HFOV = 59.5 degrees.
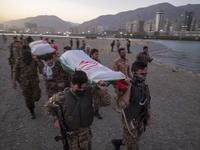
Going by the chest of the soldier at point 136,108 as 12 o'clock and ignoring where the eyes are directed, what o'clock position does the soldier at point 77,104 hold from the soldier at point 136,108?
the soldier at point 77,104 is roughly at 3 o'clock from the soldier at point 136,108.

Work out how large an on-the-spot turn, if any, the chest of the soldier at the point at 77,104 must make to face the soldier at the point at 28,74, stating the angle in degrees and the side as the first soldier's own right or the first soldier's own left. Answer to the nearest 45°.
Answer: approximately 135° to the first soldier's own right

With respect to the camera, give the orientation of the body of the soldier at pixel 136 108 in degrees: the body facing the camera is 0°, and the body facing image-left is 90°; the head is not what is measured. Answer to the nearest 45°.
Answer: approximately 315°

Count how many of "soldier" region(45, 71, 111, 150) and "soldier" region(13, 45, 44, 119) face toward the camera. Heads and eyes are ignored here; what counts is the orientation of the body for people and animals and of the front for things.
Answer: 2

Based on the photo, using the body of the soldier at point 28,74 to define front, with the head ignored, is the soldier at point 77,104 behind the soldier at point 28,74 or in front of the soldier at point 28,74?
in front

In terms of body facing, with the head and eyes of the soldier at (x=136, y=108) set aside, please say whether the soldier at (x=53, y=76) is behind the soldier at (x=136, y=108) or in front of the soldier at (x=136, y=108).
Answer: behind

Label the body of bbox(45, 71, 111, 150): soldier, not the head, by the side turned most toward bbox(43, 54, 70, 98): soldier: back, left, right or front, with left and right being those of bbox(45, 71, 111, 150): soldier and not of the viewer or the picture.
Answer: back
